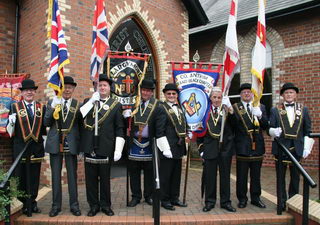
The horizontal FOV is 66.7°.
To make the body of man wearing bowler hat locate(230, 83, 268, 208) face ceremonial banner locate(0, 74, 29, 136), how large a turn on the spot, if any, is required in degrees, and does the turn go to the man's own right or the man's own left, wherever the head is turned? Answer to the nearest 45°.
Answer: approximately 90° to the man's own right

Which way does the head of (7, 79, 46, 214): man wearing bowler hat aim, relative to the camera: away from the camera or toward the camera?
toward the camera

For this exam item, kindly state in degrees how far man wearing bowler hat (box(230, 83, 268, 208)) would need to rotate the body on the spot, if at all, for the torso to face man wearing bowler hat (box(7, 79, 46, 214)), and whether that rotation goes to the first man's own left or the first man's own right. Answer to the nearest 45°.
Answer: approximately 45° to the first man's own right

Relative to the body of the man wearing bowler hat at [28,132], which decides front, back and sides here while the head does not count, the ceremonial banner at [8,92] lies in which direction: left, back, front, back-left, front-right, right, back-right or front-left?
back

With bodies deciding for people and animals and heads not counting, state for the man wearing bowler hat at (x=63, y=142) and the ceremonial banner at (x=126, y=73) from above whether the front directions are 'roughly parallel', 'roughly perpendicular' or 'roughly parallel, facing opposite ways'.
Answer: roughly parallel

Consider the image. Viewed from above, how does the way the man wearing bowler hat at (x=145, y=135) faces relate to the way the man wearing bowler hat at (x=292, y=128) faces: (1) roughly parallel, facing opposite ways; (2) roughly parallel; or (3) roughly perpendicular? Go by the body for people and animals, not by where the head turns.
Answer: roughly parallel

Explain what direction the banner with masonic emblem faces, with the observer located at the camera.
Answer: facing the viewer

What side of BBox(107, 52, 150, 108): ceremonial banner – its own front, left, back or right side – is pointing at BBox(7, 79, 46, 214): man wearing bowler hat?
right

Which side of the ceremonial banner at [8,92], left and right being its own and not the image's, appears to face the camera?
front

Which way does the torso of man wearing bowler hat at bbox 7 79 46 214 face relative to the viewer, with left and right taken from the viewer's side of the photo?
facing the viewer
